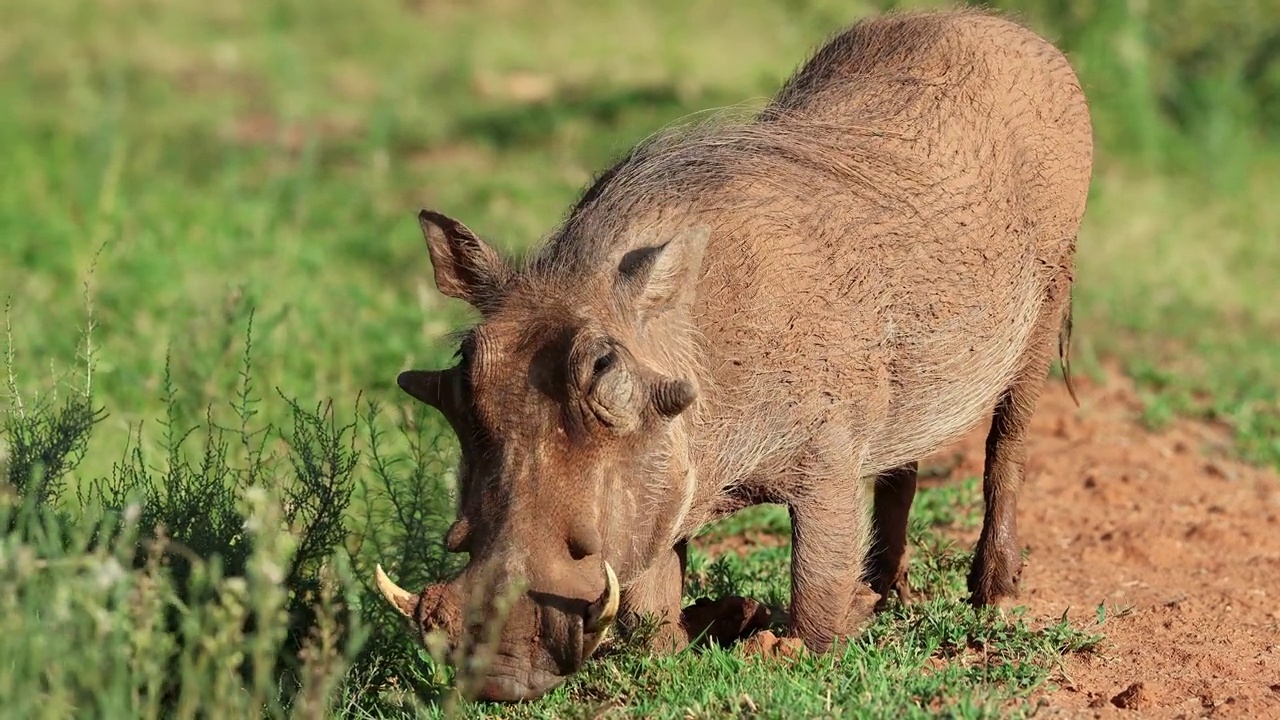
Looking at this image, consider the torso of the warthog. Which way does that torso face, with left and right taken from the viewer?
facing the viewer and to the left of the viewer
